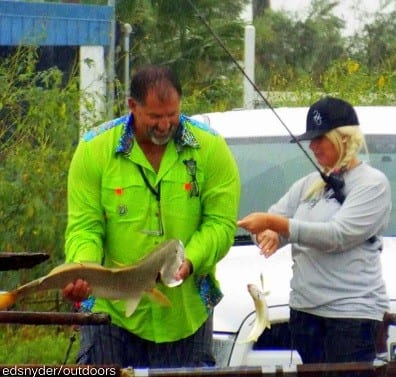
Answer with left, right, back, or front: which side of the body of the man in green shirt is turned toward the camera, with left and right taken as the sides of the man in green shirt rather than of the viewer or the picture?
front

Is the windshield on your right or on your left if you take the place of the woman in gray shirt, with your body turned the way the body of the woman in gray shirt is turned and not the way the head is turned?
on your right

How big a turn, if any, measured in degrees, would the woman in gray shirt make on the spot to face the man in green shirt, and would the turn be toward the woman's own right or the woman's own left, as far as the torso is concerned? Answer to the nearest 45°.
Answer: approximately 45° to the woman's own right

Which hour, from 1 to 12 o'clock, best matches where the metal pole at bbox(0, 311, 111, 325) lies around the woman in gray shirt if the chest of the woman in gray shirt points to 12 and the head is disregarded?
The metal pole is roughly at 12 o'clock from the woman in gray shirt.

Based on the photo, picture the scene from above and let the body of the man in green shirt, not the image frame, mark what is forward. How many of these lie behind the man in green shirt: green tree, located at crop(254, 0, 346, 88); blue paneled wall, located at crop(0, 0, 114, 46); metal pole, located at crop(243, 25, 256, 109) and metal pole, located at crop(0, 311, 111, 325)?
3

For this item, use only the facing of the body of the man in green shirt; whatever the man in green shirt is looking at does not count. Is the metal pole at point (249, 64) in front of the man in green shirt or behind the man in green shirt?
behind

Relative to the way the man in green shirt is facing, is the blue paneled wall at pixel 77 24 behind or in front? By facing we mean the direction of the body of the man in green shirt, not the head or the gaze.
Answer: behind

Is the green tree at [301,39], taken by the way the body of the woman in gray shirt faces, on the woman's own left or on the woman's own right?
on the woman's own right

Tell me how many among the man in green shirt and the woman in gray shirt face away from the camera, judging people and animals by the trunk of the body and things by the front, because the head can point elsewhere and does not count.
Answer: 0

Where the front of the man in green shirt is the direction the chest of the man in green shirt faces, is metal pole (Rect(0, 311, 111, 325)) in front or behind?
in front

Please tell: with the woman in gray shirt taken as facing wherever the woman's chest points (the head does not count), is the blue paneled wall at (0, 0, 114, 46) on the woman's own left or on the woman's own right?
on the woman's own right

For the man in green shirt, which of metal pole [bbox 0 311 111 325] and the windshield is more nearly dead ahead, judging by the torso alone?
the metal pole

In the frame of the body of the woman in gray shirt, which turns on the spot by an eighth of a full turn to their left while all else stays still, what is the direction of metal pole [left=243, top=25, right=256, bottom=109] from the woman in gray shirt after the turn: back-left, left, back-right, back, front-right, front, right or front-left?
back
